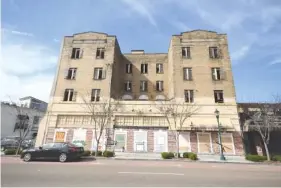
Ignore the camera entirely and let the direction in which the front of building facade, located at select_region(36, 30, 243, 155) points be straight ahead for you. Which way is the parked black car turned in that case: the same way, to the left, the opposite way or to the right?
to the right

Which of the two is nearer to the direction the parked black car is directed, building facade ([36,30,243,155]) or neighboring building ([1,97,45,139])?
the neighboring building

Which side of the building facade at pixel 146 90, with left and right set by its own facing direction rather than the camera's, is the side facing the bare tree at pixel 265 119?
left

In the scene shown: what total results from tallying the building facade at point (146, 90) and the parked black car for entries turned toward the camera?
1

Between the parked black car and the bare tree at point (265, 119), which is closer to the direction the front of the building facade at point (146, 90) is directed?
the parked black car

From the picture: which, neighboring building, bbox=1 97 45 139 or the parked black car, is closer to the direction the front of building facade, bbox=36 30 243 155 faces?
the parked black car

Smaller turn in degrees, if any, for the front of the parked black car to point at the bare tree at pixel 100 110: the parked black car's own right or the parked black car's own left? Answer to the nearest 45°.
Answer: approximately 90° to the parked black car's own right

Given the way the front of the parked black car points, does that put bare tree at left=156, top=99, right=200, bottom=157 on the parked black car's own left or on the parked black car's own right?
on the parked black car's own right

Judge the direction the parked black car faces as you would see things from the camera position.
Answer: facing away from the viewer and to the left of the viewer

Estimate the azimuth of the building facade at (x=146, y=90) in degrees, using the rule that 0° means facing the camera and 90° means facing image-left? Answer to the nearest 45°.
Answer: approximately 0°
